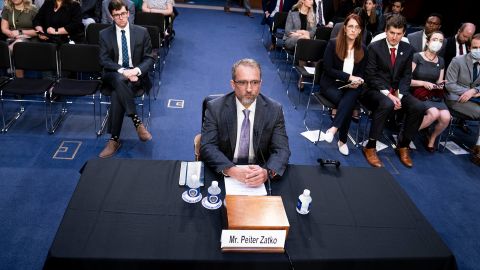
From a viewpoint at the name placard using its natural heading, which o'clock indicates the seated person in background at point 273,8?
The seated person in background is roughly at 6 o'clock from the name placard.

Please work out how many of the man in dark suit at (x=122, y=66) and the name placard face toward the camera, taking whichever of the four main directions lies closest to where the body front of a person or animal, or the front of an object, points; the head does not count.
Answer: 2

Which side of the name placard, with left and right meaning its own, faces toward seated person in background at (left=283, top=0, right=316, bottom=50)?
back

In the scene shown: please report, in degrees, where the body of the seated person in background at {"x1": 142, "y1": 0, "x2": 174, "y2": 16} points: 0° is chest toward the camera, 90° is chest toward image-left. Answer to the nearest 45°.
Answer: approximately 0°

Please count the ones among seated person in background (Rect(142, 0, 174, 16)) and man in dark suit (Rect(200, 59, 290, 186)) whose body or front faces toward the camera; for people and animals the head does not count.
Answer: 2

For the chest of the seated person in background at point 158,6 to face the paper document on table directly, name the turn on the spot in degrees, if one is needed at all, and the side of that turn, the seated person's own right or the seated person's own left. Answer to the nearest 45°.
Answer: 0° — they already face it

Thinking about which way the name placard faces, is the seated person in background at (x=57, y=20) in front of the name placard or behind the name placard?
behind

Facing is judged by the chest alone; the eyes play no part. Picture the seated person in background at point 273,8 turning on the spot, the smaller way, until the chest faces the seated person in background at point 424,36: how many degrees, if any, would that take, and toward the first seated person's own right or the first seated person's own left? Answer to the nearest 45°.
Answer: approximately 90° to the first seated person's own left

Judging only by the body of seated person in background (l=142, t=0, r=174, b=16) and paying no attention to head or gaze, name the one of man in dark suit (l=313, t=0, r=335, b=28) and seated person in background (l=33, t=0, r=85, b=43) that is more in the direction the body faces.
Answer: the seated person in background

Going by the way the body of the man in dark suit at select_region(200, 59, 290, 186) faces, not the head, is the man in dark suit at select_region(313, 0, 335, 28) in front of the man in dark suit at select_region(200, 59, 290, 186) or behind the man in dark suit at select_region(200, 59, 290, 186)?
behind

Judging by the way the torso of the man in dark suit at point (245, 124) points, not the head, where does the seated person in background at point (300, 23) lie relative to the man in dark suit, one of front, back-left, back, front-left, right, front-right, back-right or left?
back

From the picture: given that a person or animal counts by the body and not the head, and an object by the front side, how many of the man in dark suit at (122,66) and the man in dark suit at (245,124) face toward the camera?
2
